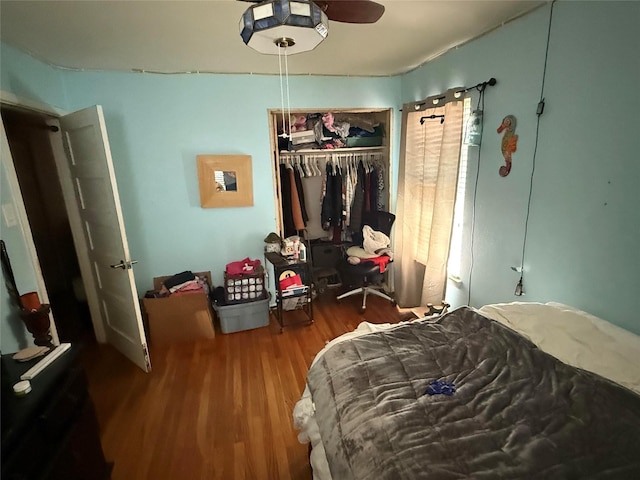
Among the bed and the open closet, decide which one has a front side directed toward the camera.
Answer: the open closet

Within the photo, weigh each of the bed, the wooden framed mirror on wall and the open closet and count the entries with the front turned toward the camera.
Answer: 2

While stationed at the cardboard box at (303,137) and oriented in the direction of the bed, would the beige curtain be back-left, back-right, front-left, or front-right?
front-left

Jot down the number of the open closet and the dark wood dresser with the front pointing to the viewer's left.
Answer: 0

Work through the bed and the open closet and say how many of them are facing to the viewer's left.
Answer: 1

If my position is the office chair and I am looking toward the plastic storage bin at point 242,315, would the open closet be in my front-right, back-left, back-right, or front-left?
front-right

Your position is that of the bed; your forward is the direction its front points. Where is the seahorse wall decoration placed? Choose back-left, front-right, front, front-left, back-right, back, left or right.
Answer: right

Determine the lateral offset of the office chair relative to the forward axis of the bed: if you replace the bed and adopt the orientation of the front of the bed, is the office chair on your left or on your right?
on your right

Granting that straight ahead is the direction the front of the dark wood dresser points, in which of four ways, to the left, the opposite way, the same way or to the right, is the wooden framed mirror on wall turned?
to the right

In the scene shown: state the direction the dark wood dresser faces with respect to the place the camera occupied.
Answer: facing the viewer and to the right of the viewer

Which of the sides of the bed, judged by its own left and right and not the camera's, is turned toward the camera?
left

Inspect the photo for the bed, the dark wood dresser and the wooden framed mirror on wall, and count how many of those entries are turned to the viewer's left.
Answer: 1

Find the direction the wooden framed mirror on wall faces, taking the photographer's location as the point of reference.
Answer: facing the viewer

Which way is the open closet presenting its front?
toward the camera

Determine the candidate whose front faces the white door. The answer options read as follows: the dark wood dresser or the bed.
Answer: the bed
